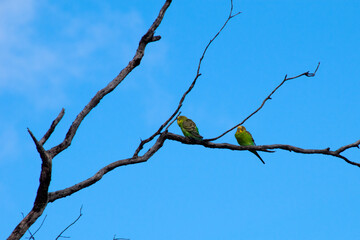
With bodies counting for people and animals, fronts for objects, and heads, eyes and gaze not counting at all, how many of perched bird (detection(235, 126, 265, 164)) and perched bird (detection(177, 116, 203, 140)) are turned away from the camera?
0

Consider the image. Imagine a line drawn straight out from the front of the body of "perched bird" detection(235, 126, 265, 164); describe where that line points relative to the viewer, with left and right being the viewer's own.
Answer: facing the viewer and to the left of the viewer

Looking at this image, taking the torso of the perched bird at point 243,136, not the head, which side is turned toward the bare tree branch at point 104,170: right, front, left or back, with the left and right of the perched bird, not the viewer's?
front

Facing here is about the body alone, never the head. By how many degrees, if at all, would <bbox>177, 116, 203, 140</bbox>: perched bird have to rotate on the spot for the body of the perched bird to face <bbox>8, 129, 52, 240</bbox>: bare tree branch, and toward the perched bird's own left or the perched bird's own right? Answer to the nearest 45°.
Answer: approximately 45° to the perched bird's own left

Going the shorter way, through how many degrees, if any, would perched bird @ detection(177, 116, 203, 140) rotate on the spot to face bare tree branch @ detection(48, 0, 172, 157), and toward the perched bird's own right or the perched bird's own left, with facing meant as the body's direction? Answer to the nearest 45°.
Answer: approximately 45° to the perched bird's own left

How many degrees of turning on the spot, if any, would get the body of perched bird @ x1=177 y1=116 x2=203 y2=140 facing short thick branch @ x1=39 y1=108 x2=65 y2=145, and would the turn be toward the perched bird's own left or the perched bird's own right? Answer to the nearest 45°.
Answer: approximately 45° to the perched bird's own left
